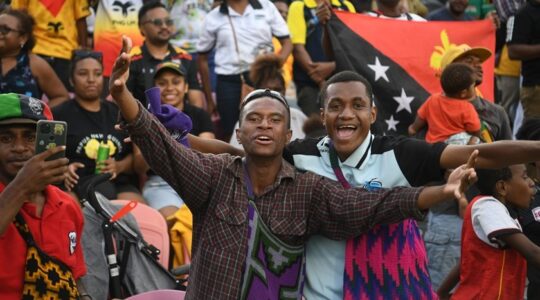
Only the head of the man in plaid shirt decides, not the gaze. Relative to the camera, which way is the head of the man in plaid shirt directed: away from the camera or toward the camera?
toward the camera

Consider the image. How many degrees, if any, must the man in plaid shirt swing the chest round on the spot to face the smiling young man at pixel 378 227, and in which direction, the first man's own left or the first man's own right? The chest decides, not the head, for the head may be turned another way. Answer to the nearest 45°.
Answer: approximately 90° to the first man's own left

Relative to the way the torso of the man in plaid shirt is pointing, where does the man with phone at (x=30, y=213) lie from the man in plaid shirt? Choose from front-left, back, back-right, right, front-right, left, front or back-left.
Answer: right

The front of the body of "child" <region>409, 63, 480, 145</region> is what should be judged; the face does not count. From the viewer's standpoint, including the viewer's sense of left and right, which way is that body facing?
facing away from the viewer and to the right of the viewer

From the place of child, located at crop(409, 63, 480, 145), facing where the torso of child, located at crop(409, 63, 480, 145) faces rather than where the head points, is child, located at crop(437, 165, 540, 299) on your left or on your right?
on your right

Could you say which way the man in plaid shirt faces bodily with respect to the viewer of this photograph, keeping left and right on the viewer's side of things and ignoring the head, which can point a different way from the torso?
facing the viewer
